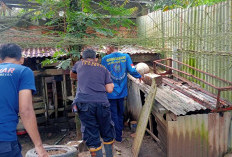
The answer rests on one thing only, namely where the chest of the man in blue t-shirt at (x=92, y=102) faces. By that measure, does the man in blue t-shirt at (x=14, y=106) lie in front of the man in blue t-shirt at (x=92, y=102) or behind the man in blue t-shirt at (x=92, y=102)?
behind

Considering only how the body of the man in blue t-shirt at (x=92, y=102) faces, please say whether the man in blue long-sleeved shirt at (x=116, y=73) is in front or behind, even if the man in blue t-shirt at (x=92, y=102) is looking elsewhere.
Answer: in front

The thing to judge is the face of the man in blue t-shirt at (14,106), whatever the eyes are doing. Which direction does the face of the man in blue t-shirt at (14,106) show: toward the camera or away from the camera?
away from the camera

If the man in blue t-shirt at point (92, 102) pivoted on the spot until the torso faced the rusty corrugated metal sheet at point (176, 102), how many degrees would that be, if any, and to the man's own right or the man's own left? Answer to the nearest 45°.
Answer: approximately 45° to the man's own right

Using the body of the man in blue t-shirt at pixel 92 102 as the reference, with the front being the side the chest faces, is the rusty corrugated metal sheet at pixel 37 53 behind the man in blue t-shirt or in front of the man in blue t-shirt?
in front

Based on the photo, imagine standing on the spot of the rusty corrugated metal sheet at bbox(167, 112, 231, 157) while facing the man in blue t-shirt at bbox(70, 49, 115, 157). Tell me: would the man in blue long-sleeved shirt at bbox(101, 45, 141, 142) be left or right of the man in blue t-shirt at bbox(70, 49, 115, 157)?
right

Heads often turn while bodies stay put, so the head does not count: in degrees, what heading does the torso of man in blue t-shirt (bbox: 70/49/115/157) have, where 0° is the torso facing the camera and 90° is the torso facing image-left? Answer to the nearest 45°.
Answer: approximately 180°

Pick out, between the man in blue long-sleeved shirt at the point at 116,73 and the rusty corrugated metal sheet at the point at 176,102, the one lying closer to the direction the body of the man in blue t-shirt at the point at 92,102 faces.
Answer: the man in blue long-sleeved shirt

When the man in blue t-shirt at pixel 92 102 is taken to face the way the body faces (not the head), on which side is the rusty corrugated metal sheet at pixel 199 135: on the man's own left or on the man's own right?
on the man's own right
